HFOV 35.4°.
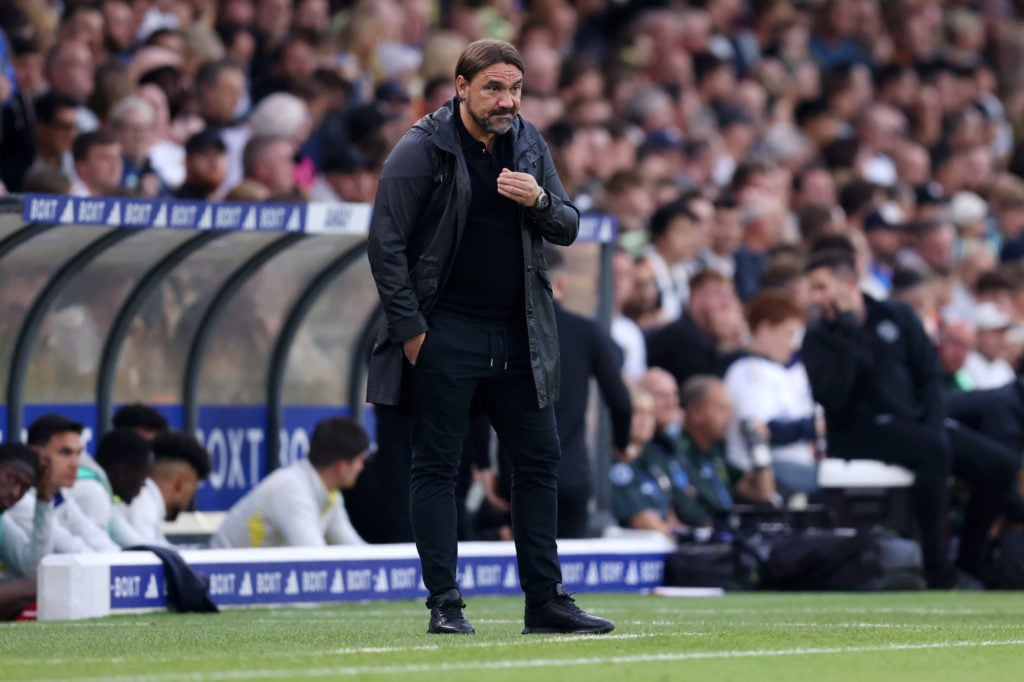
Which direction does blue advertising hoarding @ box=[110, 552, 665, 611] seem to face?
toward the camera

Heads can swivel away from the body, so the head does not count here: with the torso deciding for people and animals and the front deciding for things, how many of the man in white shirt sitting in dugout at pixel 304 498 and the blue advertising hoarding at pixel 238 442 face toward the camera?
1

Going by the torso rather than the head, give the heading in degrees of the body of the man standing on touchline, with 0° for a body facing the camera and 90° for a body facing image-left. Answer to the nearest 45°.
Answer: approximately 315°

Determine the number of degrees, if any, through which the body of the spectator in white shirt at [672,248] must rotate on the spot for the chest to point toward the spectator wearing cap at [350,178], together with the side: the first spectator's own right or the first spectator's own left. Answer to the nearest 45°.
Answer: approximately 90° to the first spectator's own right

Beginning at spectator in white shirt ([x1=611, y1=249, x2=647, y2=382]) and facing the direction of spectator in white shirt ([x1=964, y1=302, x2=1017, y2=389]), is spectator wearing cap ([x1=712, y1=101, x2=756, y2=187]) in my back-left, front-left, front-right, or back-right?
front-left

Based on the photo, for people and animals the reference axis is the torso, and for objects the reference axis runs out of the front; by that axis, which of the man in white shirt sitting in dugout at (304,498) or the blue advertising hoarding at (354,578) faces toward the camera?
the blue advertising hoarding

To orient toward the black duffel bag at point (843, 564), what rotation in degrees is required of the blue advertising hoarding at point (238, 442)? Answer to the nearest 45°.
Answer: approximately 90° to its left

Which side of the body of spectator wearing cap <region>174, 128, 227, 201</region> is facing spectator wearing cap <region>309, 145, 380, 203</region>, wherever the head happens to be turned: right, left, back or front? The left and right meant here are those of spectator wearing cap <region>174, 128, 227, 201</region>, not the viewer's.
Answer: left

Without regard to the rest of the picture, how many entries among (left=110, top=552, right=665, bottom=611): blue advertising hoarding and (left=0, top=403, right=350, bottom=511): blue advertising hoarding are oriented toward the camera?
2

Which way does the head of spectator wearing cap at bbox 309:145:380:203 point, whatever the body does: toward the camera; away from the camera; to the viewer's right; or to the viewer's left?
toward the camera

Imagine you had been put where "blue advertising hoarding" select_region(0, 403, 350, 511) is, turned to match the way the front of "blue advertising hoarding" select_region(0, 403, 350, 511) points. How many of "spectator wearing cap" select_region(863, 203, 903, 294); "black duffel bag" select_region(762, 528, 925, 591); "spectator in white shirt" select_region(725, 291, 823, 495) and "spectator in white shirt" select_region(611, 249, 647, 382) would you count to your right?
0

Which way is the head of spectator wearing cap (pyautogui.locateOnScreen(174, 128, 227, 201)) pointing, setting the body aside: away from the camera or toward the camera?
toward the camera

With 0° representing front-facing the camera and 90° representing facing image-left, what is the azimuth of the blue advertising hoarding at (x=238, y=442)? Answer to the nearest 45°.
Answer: approximately 0°

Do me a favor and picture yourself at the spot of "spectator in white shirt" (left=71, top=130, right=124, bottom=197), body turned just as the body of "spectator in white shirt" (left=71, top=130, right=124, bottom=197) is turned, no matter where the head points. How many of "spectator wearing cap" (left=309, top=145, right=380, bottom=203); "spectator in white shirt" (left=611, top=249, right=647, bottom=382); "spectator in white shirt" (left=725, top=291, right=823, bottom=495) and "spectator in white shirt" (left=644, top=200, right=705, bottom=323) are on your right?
0

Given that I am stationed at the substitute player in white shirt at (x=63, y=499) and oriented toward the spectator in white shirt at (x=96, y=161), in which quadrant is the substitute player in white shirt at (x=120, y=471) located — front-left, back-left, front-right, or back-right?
front-right
